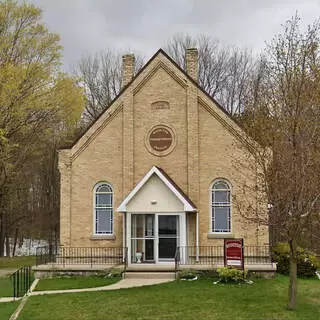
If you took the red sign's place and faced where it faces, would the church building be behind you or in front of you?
behind

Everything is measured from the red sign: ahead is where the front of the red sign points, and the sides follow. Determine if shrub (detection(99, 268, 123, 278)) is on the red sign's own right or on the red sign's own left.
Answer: on the red sign's own right

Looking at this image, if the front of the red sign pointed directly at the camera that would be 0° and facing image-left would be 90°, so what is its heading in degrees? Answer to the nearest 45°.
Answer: approximately 0°

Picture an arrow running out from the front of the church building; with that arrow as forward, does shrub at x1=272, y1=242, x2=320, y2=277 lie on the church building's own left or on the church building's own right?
on the church building's own left

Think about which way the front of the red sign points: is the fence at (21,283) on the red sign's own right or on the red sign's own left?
on the red sign's own right

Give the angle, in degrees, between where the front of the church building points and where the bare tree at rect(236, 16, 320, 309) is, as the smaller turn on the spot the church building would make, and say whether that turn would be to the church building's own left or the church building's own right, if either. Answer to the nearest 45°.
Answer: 0° — it already faces it

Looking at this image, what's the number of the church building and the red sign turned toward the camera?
2

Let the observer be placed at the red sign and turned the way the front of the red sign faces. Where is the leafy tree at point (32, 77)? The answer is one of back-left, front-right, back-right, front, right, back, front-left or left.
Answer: back-right

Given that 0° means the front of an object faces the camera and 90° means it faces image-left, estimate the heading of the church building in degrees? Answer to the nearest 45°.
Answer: approximately 0°
